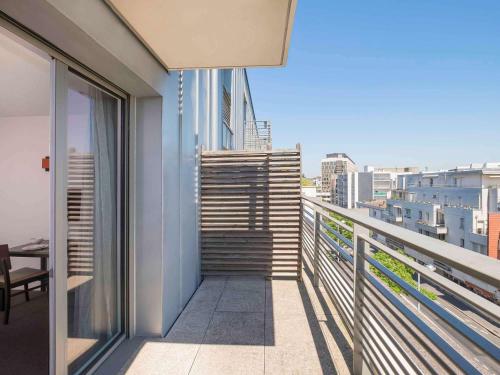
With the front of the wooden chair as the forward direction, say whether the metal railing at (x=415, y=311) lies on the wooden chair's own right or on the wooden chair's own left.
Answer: on the wooden chair's own right

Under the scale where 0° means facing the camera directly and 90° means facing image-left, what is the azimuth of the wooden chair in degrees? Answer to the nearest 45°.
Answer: approximately 225°

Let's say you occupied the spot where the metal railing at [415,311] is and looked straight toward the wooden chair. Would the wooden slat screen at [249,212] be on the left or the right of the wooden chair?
right
